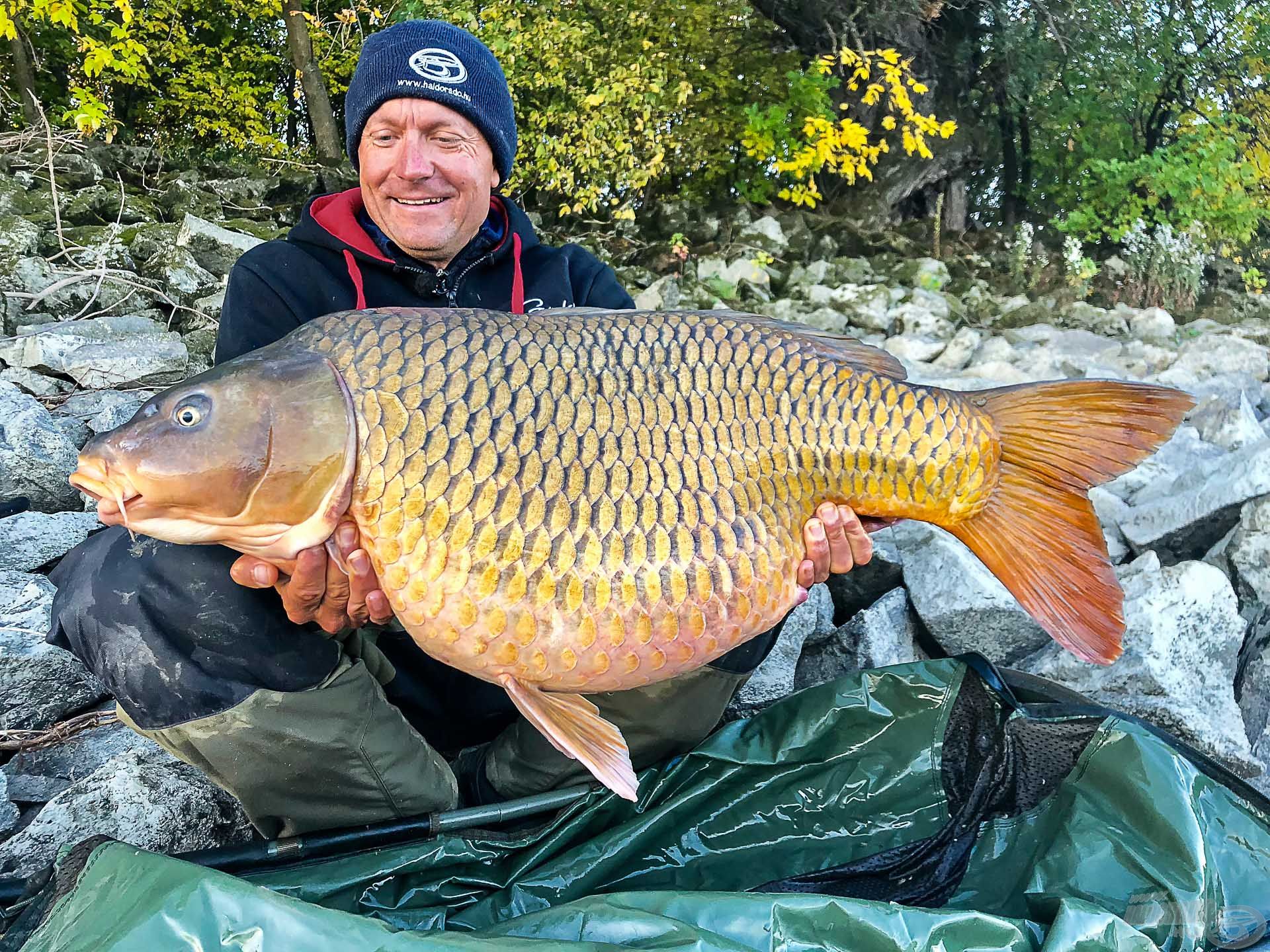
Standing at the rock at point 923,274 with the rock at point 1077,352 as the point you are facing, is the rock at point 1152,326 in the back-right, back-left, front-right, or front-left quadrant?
front-left

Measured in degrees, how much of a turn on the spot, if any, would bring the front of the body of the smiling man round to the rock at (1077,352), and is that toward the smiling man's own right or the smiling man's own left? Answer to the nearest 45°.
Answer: approximately 135° to the smiling man's own left

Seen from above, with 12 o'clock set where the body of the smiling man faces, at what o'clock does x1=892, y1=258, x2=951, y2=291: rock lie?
The rock is roughly at 7 o'clock from the smiling man.

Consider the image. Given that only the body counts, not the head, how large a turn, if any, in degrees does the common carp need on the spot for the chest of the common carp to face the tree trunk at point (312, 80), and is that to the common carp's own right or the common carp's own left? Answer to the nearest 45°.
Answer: approximately 90° to the common carp's own right

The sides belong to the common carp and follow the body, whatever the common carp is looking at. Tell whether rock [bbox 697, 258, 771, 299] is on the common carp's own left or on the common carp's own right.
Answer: on the common carp's own right

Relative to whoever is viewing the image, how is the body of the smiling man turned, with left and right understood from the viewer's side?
facing the viewer

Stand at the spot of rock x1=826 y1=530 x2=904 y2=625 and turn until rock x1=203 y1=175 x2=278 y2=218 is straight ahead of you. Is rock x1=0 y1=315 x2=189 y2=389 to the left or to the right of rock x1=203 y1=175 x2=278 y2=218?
left

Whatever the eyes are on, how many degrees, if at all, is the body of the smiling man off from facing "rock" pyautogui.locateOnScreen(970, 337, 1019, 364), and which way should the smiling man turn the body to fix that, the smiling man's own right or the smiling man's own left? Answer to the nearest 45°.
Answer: approximately 135° to the smiling man's own left

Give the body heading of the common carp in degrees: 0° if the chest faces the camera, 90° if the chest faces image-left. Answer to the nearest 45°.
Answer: approximately 90°

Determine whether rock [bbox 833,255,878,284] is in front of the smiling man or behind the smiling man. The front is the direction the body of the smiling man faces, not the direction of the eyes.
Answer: behind
